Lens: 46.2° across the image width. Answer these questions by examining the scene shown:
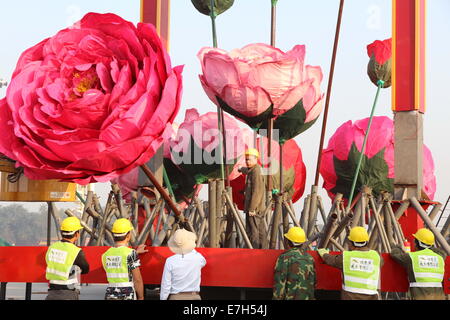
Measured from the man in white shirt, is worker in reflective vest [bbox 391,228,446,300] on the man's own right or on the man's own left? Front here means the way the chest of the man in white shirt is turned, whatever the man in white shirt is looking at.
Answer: on the man's own right

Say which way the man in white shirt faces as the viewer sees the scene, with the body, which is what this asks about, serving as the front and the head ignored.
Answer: away from the camera

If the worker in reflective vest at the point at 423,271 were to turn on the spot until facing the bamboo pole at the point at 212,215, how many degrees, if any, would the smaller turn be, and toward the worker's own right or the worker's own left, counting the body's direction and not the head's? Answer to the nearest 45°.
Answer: approximately 45° to the worker's own left

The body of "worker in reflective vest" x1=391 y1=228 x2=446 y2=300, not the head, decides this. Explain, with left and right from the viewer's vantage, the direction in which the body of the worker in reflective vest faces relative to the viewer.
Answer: facing away from the viewer and to the left of the viewer

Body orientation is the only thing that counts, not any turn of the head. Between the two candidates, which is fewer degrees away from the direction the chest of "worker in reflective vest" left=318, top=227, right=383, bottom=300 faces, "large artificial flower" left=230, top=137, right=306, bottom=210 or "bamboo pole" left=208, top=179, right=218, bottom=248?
the large artificial flower

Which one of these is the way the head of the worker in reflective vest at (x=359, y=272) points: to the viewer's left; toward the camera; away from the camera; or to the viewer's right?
away from the camera

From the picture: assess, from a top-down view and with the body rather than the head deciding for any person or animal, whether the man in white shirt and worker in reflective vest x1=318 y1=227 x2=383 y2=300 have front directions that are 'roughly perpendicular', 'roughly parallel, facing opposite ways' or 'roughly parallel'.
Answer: roughly parallel

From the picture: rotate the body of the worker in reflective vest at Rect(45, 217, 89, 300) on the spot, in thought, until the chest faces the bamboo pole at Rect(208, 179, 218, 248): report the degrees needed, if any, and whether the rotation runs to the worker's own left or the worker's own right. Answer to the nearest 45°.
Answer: approximately 45° to the worker's own right

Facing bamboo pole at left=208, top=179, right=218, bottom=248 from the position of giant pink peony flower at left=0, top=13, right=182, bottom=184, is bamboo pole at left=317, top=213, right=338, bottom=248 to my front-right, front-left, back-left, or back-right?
front-right

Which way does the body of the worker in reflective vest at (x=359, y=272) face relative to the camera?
away from the camera

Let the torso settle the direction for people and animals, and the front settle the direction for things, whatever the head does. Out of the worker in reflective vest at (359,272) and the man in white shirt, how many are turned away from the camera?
2
